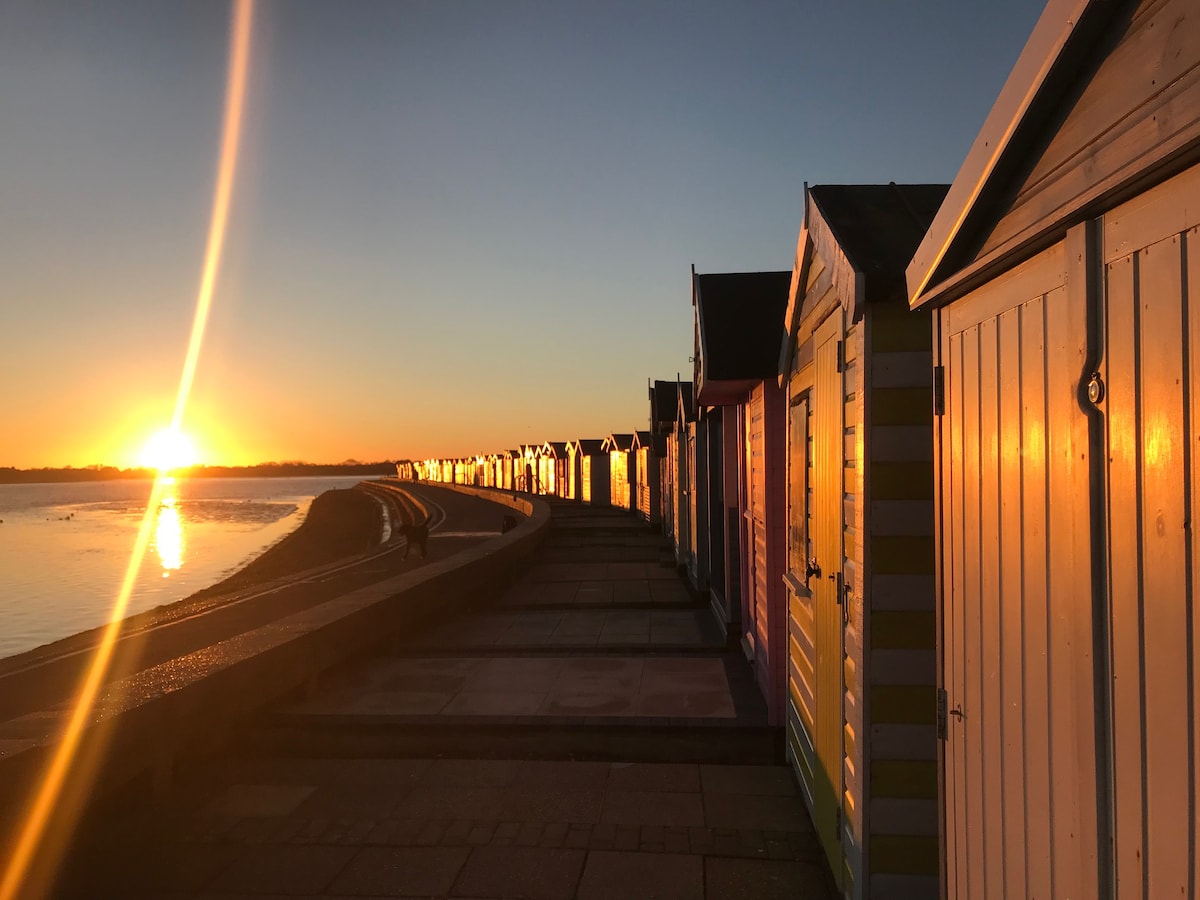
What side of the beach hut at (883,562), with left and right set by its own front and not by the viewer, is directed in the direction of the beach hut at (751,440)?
right

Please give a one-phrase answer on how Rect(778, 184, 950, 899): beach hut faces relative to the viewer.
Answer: facing to the left of the viewer

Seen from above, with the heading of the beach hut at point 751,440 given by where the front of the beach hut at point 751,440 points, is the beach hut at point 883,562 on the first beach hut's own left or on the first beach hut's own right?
on the first beach hut's own left

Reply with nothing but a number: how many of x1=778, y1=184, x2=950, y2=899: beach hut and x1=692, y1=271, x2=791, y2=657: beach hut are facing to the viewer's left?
2

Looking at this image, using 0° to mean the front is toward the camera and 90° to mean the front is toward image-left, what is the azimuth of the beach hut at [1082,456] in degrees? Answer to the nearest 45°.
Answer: approximately 45°

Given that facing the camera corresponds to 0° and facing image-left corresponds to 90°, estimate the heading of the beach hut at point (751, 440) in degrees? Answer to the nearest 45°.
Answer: approximately 90°

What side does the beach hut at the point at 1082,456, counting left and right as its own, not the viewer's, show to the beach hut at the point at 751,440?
right

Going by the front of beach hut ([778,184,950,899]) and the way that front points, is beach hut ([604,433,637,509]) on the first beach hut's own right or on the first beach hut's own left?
on the first beach hut's own right
